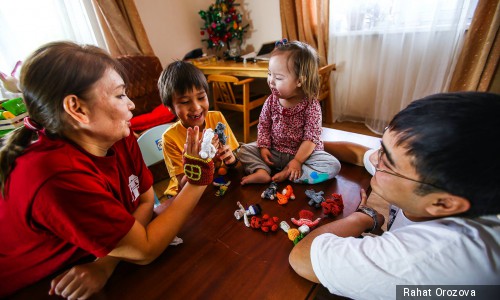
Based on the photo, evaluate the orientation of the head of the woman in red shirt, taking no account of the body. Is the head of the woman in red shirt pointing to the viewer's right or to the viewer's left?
to the viewer's right

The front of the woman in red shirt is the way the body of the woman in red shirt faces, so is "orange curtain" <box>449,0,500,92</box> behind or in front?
in front

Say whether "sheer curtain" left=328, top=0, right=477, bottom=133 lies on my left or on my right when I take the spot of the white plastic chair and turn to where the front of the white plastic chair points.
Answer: on my left

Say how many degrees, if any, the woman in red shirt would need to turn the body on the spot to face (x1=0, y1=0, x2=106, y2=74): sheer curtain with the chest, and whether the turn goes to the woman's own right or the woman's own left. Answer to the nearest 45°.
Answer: approximately 90° to the woman's own left

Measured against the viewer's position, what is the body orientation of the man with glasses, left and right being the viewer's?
facing to the left of the viewer

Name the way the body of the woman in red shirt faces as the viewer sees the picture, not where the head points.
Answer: to the viewer's right

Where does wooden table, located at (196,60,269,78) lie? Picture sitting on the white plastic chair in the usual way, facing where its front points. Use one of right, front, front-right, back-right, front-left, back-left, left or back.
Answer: left

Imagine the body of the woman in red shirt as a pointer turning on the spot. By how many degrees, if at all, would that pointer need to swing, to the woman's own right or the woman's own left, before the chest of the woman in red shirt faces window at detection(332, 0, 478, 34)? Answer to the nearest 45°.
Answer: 0° — they already face it

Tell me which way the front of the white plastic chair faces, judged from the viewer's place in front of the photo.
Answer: facing the viewer and to the right of the viewer

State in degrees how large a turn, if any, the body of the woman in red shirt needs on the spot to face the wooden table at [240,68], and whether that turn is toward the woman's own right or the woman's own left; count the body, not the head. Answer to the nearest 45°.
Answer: approximately 45° to the woman's own left

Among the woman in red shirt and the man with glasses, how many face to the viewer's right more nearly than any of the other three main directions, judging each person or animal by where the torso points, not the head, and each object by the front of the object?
1
